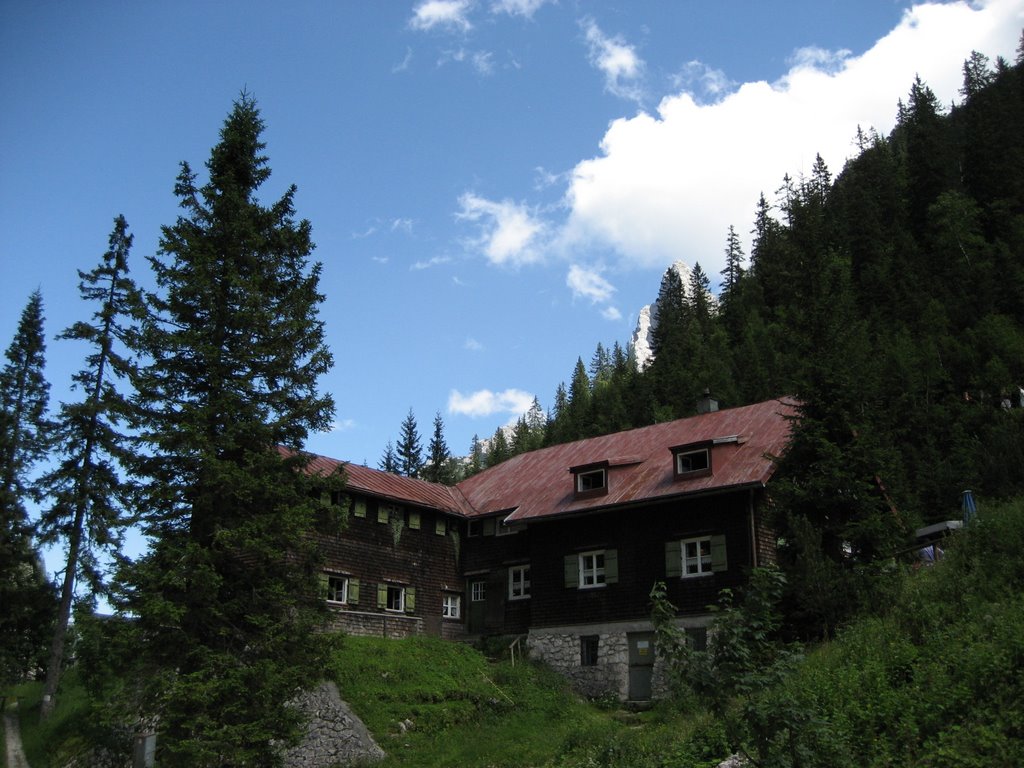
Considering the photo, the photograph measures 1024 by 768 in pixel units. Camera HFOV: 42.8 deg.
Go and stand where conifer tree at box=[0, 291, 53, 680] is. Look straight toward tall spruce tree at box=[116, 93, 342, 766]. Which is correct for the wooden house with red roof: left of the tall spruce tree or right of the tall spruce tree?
left

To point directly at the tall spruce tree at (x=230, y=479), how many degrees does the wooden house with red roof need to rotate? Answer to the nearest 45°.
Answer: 0° — it already faces it

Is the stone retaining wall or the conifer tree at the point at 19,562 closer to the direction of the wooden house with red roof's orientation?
the stone retaining wall

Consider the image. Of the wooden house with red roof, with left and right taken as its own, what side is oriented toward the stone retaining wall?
front

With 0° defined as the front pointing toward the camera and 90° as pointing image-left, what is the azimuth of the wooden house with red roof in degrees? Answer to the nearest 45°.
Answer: approximately 45°

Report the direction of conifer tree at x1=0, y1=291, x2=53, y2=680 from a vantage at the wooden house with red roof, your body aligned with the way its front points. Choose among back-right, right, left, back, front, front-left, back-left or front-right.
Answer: front-right

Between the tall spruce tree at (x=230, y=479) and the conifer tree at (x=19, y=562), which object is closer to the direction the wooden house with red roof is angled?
the tall spruce tree
